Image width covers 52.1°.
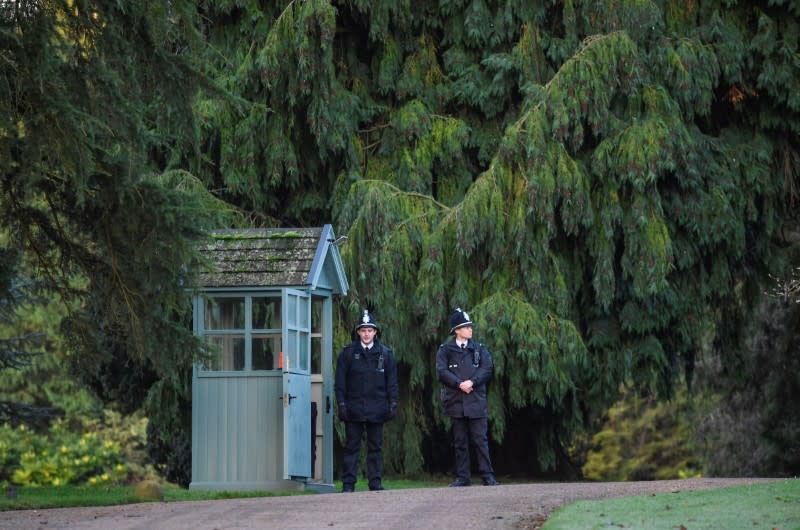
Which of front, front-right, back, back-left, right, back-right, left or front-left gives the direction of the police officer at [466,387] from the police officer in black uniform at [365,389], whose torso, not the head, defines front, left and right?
left

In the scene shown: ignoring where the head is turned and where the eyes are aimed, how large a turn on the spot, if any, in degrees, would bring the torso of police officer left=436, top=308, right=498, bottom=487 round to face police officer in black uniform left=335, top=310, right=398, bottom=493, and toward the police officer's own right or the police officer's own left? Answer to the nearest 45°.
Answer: approximately 90° to the police officer's own right

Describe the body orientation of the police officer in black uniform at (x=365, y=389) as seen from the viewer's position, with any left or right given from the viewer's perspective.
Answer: facing the viewer

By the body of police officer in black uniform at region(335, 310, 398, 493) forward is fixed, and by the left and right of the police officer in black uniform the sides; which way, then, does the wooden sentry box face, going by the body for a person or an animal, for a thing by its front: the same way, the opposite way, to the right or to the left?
to the left

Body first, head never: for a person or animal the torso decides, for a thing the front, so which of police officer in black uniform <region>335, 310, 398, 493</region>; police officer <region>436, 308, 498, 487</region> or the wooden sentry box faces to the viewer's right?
the wooden sentry box

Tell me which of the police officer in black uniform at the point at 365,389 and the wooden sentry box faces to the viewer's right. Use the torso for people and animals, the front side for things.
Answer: the wooden sentry box

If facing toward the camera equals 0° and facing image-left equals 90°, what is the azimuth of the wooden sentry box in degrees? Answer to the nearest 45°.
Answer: approximately 270°

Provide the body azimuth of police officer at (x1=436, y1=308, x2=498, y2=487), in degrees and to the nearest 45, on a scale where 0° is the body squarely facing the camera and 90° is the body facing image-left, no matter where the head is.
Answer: approximately 0°

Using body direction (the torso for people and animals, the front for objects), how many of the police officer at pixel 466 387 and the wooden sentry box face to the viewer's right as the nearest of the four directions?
1
